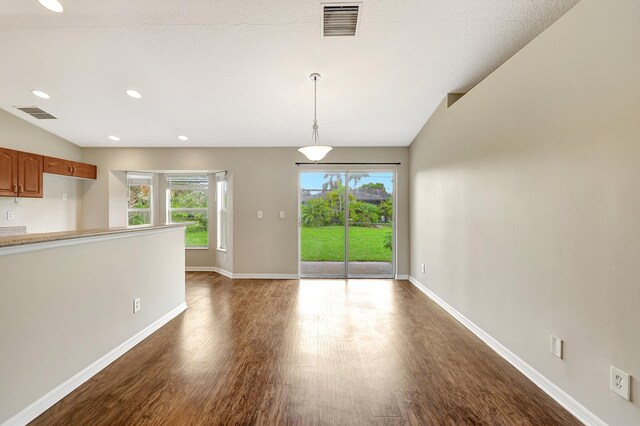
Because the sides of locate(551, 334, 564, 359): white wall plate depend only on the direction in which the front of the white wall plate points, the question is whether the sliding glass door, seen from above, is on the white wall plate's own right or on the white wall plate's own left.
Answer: on the white wall plate's own right

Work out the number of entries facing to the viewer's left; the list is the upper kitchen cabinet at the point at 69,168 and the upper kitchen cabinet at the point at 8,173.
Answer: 0

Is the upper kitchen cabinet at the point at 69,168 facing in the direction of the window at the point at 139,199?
no

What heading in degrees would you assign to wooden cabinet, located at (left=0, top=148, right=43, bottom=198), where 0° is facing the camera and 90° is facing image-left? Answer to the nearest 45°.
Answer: approximately 315°

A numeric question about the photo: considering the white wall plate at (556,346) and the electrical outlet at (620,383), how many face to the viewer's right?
0

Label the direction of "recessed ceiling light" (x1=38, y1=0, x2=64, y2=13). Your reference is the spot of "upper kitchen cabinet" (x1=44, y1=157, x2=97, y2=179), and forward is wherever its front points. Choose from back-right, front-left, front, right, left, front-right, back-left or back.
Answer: front-right

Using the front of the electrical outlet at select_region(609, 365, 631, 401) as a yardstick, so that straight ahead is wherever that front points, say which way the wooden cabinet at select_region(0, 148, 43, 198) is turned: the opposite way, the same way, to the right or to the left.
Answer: the opposite way

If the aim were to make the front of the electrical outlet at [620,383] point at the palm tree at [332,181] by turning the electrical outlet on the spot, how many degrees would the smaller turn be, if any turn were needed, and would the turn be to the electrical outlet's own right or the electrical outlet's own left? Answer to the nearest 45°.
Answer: approximately 90° to the electrical outlet's own right

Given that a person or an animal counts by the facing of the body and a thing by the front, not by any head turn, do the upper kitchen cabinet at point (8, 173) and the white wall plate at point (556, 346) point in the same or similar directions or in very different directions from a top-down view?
very different directions

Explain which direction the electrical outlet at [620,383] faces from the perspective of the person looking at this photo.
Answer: facing the viewer and to the left of the viewer

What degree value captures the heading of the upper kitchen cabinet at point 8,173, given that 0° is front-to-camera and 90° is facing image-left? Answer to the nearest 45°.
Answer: approximately 315°

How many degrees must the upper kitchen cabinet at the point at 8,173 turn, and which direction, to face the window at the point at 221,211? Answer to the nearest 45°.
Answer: approximately 45° to its left

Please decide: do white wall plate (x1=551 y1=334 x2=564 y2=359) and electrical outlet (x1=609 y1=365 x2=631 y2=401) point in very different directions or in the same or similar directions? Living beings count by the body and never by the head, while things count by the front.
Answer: same or similar directions

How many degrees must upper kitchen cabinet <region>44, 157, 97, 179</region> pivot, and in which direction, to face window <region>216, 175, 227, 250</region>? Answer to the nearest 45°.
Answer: approximately 45° to its left

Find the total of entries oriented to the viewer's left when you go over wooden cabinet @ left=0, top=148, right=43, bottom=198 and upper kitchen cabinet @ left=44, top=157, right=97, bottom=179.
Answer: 0

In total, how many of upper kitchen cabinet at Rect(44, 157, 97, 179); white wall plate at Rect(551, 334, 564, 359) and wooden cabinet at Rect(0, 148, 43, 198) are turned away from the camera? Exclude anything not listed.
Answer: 0

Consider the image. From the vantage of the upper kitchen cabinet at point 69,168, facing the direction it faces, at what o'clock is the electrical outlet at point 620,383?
The electrical outlet is roughly at 1 o'clock from the upper kitchen cabinet.

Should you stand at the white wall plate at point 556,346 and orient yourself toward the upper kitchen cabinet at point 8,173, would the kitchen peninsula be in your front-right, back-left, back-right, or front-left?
front-left

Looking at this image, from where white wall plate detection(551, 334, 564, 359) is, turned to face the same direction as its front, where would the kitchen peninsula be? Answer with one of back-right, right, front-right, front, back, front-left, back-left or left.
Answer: front

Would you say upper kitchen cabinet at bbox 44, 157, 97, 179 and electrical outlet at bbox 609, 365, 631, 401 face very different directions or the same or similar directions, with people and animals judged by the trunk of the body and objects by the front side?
very different directions
